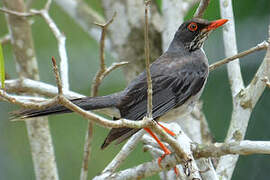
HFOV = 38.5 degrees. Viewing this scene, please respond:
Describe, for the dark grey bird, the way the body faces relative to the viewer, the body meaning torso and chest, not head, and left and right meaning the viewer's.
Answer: facing to the right of the viewer

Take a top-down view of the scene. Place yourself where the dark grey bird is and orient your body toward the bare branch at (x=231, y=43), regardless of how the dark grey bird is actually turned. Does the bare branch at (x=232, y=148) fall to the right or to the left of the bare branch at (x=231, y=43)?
right

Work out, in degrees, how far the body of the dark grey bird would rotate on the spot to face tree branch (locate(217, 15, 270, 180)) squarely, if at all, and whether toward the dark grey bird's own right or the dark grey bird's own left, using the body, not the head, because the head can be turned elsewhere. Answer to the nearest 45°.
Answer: approximately 45° to the dark grey bird's own right

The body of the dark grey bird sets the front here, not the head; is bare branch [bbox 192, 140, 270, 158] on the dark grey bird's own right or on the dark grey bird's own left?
on the dark grey bird's own right

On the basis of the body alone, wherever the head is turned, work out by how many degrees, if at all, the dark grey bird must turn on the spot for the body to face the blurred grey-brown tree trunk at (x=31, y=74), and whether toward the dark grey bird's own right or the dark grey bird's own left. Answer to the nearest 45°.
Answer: approximately 135° to the dark grey bird's own left

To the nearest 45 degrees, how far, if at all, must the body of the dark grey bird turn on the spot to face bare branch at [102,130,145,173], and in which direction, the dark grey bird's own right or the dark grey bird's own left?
approximately 135° to the dark grey bird's own right

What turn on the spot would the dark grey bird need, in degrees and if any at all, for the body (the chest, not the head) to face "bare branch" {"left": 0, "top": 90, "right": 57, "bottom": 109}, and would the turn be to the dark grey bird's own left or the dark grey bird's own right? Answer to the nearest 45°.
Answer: approximately 135° to the dark grey bird's own right

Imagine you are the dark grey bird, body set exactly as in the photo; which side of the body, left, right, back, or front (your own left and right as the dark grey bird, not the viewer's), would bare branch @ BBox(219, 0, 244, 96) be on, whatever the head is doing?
front
